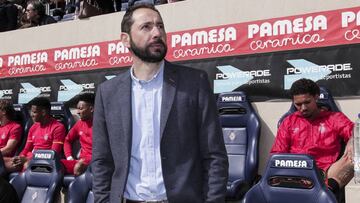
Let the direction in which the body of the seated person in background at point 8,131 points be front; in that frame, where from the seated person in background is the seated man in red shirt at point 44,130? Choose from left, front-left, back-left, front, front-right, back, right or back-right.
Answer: left

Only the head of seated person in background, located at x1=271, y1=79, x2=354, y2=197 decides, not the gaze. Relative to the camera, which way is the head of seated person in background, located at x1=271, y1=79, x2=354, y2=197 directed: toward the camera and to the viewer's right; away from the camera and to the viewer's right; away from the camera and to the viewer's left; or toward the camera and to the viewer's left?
toward the camera and to the viewer's left

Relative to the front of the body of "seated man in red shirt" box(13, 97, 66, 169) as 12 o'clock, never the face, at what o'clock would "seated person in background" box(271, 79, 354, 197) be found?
The seated person in background is roughly at 9 o'clock from the seated man in red shirt.

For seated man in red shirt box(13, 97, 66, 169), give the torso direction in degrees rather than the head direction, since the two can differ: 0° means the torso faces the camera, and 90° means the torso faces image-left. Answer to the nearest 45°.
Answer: approximately 45°

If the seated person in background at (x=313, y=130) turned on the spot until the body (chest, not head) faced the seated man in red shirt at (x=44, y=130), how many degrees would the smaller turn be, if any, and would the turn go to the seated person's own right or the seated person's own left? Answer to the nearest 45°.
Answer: approximately 90° to the seated person's own right

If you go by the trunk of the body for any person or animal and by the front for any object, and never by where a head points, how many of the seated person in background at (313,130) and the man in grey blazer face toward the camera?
2

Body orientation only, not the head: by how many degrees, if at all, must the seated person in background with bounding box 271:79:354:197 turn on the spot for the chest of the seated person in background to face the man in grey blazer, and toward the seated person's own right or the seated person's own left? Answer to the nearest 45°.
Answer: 0° — they already face them

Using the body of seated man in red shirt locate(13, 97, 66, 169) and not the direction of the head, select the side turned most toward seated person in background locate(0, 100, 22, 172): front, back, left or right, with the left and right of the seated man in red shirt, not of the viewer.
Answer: right

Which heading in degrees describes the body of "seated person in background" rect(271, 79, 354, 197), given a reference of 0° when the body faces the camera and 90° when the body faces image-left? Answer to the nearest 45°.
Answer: approximately 0°

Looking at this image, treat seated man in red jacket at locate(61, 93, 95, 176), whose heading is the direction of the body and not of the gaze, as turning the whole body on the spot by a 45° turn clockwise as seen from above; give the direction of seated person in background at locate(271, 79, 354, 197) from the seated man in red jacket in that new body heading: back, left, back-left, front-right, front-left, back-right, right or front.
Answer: back-left
